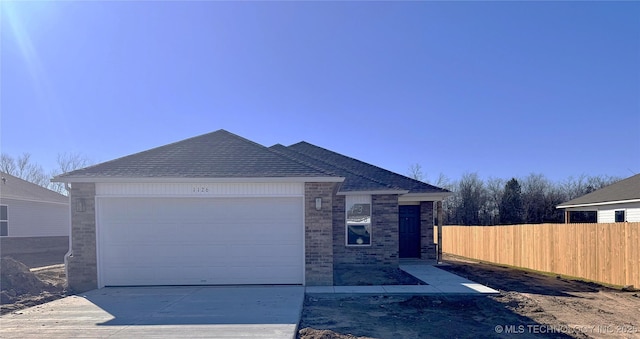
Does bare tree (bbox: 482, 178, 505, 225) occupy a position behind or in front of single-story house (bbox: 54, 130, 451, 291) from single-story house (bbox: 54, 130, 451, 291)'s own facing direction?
behind

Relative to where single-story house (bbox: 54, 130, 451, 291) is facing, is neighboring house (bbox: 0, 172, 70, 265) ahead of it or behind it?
behind

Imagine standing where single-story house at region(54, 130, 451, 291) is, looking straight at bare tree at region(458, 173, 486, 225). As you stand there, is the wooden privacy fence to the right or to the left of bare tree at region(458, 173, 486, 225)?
right

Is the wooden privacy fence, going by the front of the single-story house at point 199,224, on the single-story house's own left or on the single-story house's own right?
on the single-story house's own left

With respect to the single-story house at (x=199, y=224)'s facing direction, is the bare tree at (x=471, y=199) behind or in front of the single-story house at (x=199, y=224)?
behind

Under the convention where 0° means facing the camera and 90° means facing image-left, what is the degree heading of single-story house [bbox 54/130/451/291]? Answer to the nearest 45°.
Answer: approximately 0°
